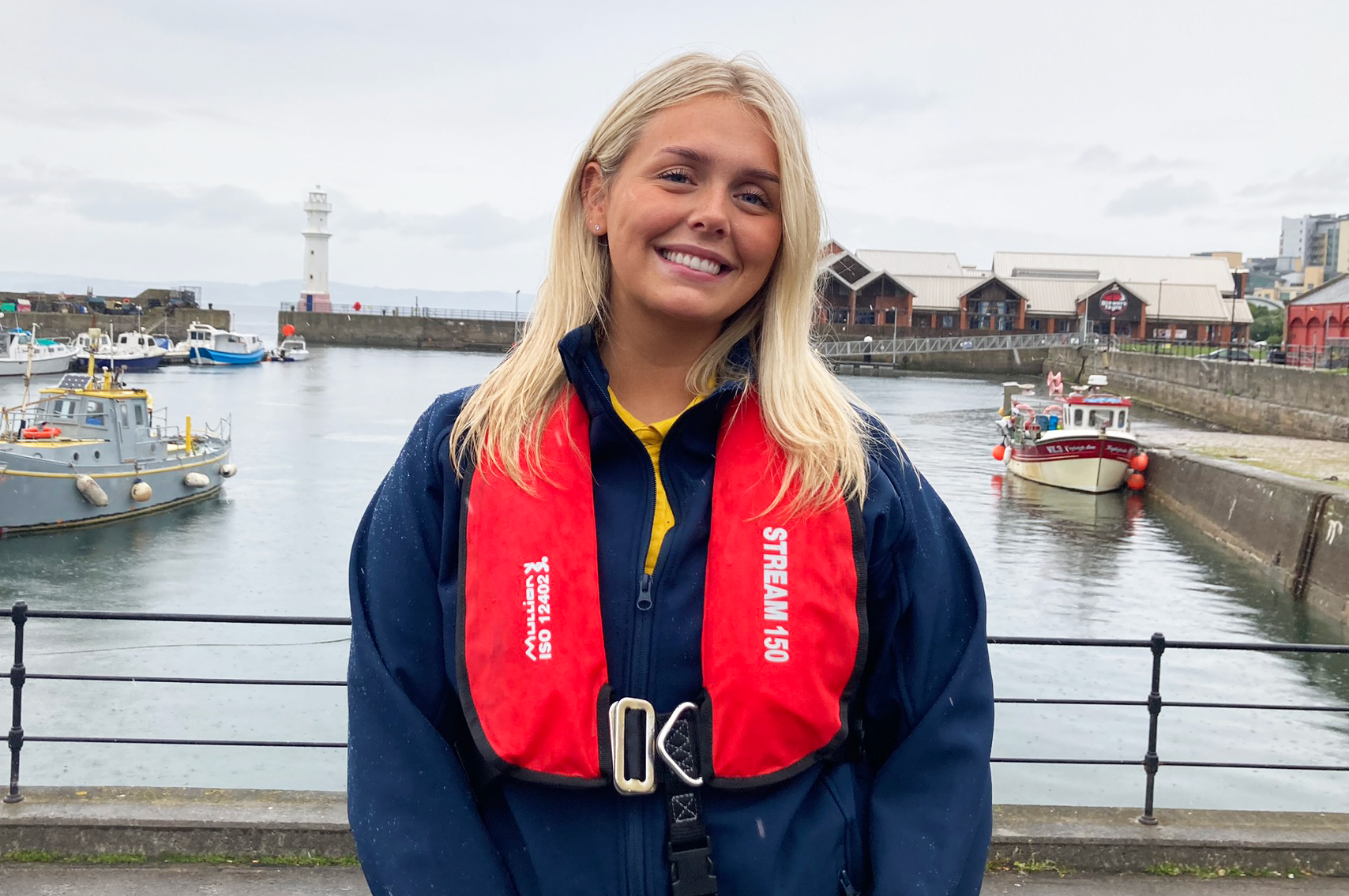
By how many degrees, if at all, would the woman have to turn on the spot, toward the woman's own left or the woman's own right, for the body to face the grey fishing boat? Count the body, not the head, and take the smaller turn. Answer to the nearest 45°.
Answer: approximately 135° to the woman's own right

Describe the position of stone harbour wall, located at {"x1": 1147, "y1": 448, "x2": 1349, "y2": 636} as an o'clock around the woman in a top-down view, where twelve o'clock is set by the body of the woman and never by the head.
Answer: The stone harbour wall is roughly at 7 o'clock from the woman.

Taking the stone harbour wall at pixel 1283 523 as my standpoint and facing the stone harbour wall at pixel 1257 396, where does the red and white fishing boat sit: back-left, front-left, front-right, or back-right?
front-left

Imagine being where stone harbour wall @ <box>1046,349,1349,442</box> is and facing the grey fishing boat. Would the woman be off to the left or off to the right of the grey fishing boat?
left

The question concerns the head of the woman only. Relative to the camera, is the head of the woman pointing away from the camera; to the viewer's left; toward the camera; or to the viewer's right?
toward the camera

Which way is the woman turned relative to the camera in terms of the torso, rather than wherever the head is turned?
toward the camera

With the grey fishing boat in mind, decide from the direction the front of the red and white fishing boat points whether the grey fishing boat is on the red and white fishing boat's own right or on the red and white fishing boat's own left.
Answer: on the red and white fishing boat's own right

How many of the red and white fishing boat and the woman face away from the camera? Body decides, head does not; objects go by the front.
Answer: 0

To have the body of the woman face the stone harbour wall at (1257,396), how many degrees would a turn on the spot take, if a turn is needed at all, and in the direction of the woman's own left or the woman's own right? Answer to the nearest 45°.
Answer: approximately 135° to the woman's own left
